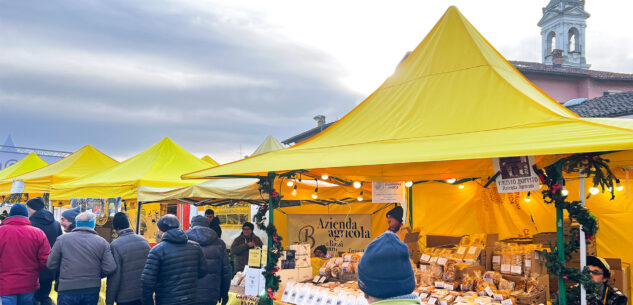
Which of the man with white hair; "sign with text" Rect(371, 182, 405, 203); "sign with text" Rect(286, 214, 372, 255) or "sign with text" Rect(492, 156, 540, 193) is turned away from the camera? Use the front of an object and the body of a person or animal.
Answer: the man with white hair

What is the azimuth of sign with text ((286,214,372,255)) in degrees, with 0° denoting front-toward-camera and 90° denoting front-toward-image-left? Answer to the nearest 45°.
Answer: approximately 0°

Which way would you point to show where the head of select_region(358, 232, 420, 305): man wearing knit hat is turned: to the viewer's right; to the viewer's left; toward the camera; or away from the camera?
away from the camera

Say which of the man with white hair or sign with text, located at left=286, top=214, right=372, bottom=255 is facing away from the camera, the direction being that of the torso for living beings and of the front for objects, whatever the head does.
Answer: the man with white hair

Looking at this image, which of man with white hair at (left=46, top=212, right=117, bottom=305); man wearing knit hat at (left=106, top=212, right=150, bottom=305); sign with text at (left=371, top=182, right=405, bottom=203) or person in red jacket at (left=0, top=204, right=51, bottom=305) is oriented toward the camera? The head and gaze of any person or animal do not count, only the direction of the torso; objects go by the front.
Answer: the sign with text

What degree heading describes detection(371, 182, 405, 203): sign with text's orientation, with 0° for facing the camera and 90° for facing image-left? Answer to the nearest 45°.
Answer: approximately 0°

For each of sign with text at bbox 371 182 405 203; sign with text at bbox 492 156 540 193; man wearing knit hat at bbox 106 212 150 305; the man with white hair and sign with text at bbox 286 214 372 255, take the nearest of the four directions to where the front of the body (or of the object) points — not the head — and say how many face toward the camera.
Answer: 3

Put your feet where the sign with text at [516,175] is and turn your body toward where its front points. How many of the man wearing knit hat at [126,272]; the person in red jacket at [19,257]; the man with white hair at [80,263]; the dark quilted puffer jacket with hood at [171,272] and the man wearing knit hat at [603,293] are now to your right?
4

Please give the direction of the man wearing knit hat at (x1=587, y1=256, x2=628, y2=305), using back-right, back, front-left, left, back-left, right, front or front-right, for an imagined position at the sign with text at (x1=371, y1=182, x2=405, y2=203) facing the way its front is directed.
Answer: front-left

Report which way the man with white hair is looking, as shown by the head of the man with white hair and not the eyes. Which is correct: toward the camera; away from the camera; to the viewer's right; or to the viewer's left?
away from the camera

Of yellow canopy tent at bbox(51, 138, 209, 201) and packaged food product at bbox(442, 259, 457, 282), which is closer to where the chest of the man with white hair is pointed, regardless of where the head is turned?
the yellow canopy tent

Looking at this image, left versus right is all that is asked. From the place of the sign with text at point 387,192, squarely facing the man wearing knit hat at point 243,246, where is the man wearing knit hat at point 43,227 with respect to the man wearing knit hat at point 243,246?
left

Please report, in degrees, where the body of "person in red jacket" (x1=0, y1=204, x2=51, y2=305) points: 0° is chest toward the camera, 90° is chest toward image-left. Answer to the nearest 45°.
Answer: approximately 180°

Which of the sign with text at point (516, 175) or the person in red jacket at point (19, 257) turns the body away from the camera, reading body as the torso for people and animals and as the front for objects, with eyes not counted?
the person in red jacket

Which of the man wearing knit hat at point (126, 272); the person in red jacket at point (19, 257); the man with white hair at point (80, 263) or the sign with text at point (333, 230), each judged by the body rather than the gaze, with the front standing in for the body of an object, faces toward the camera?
the sign with text

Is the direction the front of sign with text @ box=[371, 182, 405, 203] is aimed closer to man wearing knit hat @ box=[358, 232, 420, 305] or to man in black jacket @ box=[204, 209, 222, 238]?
the man wearing knit hat
